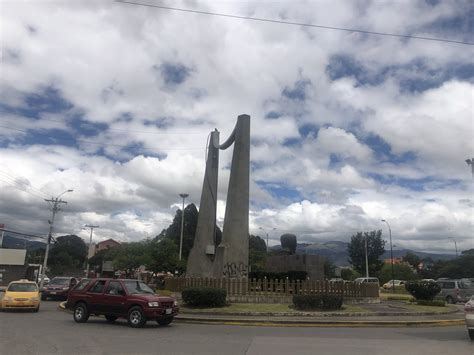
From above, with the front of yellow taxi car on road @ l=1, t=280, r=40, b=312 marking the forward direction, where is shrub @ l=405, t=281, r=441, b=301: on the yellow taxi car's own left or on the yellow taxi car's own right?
on the yellow taxi car's own left

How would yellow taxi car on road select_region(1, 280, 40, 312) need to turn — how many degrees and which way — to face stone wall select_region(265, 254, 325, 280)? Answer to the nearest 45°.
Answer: approximately 90° to its left

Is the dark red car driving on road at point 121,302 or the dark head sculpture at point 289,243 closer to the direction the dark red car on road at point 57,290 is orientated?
the dark red car driving on road

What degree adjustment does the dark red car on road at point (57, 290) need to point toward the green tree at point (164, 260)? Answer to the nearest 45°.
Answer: approximately 180°

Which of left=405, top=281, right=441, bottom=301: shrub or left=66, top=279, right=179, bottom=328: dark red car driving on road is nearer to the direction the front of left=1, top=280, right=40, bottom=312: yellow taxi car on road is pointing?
the dark red car driving on road

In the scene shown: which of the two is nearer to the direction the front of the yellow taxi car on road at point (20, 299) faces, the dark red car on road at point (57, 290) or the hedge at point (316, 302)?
the hedge

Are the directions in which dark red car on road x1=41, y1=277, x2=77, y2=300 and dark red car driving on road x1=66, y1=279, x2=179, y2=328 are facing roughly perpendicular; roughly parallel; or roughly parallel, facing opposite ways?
roughly perpendicular

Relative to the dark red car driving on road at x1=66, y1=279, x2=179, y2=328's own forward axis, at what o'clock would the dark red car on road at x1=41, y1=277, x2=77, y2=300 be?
the dark red car on road at x1=41, y1=277, x2=77, y2=300 is roughly at 7 o'clock from the dark red car driving on road at x1=66, y1=279, x2=179, y2=328.

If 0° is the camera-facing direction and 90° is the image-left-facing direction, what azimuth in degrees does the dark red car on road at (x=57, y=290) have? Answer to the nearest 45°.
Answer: approximately 45°
